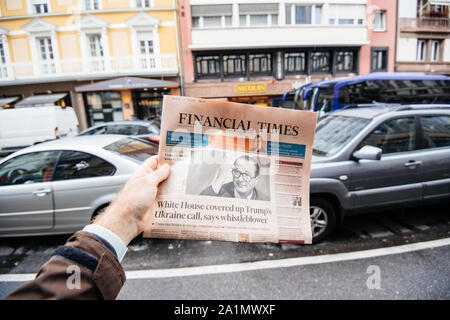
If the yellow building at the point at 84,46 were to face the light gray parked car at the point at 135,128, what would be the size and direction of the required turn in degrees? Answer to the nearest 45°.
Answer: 0° — it already faces it

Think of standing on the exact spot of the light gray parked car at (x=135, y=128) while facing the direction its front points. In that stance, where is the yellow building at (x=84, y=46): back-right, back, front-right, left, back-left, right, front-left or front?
right

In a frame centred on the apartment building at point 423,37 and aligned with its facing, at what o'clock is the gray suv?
The gray suv is roughly at 12 o'clock from the apartment building.

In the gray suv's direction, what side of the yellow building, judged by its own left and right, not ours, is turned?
front

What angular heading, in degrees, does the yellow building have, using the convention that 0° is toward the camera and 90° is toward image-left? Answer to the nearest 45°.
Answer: approximately 0°

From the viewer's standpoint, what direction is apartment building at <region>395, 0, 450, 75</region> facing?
toward the camera

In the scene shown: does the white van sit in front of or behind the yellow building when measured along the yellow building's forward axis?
in front

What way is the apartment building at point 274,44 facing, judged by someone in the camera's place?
facing the viewer

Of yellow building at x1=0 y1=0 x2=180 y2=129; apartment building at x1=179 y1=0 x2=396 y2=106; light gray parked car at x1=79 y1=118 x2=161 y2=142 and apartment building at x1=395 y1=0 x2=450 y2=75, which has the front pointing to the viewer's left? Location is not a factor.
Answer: the light gray parked car

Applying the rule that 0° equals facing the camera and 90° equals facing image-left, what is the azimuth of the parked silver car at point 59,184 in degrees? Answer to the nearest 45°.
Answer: approximately 90°

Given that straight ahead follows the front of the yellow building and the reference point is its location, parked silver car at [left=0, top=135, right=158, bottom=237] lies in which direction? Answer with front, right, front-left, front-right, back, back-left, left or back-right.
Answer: front

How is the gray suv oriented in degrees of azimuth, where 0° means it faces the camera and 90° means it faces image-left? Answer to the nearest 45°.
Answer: approximately 45°

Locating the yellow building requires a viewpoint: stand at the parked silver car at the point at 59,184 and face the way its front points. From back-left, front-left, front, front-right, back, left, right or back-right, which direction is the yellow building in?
right
